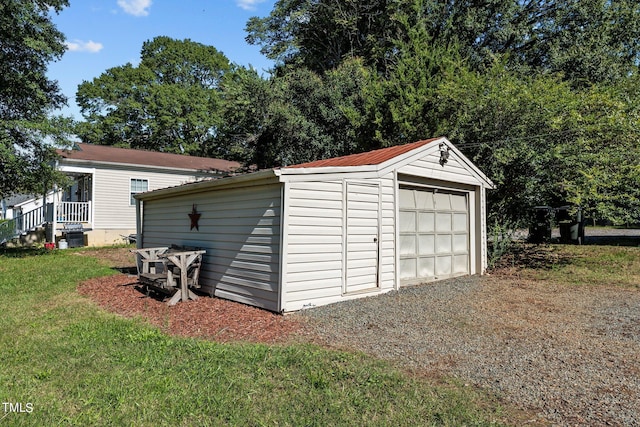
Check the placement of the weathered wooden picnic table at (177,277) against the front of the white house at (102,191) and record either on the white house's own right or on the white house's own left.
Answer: on the white house's own left

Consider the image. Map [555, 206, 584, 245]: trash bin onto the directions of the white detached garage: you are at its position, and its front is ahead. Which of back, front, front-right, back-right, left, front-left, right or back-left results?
left

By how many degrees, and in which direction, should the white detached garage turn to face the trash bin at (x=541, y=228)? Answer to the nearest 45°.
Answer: approximately 90° to its left

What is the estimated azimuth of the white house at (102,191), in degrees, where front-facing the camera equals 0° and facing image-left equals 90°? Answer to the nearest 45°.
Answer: approximately 90°

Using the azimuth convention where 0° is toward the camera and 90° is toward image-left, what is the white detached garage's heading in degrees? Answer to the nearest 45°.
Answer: approximately 315°

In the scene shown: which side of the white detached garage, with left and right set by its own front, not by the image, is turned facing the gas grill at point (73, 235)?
back

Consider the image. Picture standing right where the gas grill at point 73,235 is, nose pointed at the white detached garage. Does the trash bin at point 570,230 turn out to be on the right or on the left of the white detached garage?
left

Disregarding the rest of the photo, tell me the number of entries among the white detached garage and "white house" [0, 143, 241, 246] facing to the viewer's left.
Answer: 1

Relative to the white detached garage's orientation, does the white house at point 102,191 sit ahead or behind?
behind

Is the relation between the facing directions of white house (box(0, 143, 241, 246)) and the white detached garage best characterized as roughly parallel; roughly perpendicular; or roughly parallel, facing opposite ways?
roughly perpendicular
